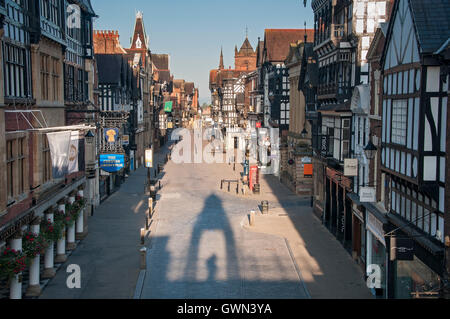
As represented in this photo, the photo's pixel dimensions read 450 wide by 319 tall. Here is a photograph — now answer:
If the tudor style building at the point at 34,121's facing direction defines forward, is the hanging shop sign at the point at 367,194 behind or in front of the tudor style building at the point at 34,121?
in front

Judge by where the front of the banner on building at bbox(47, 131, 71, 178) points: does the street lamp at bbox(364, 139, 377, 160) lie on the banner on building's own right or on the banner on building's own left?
on the banner on building's own left

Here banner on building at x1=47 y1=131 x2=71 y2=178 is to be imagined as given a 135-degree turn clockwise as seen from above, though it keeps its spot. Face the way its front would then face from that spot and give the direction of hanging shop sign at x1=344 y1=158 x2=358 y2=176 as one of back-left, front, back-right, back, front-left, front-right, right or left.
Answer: back-right

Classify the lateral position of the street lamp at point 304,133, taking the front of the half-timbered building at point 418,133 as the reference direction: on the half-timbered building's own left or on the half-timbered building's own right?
on the half-timbered building's own right

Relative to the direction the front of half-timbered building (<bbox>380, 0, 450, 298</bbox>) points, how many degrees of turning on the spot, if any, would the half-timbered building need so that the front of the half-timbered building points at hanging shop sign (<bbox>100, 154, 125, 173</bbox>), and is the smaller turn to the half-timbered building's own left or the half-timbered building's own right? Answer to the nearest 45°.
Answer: approximately 90° to the half-timbered building's own right

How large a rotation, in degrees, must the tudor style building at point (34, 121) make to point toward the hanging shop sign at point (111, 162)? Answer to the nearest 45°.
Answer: approximately 135° to its left

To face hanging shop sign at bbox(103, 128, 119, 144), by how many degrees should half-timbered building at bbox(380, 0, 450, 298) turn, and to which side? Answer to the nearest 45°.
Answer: approximately 90° to its right

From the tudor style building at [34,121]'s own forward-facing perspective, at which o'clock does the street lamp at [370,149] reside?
The street lamp is roughly at 11 o'clock from the tudor style building.

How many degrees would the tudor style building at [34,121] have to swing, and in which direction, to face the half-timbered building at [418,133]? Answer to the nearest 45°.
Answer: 0° — it already faces it

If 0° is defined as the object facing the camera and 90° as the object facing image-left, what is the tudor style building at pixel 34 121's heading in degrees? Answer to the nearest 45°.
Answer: approximately 315°

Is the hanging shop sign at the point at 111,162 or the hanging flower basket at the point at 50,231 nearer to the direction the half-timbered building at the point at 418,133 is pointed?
the hanging flower basket
